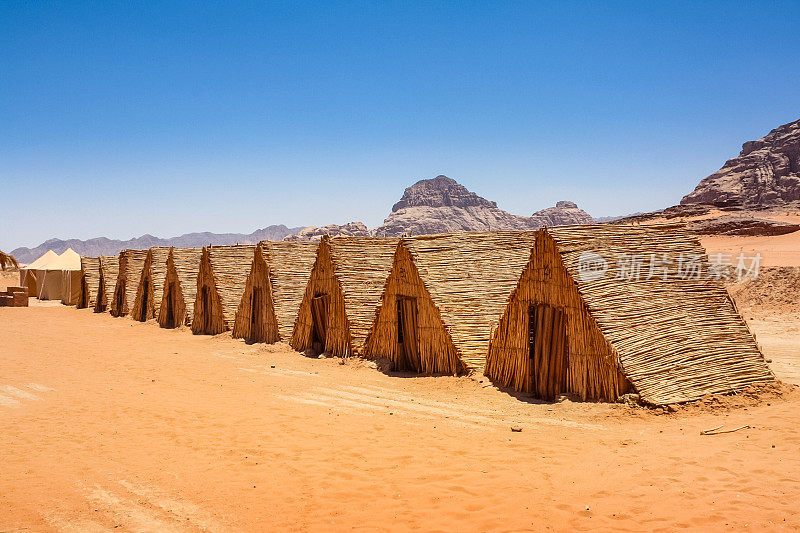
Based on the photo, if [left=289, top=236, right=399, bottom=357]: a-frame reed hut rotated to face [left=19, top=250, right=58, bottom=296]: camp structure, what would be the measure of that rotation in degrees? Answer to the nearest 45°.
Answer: approximately 90° to its right

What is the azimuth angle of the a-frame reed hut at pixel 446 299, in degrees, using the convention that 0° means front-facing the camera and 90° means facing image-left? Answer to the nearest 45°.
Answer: approximately 45°

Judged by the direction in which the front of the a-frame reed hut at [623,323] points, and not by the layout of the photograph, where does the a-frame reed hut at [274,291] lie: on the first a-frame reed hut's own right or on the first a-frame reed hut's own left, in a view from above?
on the first a-frame reed hut's own right

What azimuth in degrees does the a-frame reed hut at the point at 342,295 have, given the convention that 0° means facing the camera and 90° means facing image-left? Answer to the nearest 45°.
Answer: approximately 45°

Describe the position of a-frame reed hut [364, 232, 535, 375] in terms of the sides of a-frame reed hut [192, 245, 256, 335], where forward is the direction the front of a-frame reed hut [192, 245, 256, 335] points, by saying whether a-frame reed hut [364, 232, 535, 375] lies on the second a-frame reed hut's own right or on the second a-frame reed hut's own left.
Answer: on the second a-frame reed hut's own left

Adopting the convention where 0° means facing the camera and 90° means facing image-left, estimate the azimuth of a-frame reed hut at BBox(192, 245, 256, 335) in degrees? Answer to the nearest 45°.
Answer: approximately 45°

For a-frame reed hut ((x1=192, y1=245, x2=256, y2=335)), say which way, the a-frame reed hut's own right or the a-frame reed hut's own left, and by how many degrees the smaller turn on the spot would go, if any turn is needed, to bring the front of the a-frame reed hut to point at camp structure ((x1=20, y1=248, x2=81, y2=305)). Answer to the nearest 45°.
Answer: approximately 90° to the a-frame reed hut's own right

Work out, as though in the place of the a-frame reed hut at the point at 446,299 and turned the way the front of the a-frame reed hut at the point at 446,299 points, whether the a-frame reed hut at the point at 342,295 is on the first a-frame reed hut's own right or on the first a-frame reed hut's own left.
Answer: on the first a-frame reed hut's own right
